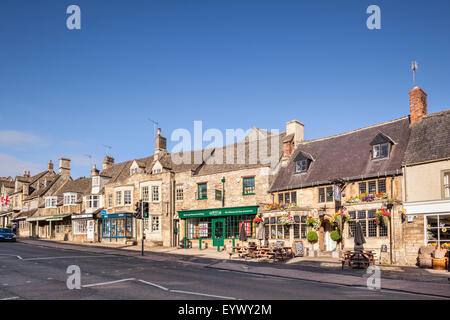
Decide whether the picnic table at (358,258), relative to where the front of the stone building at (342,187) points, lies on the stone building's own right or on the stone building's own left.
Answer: on the stone building's own left

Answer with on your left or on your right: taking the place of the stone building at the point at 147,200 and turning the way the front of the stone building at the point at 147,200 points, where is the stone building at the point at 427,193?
on your left

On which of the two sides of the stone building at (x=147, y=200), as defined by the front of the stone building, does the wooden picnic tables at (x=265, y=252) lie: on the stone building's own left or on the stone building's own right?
on the stone building's own left

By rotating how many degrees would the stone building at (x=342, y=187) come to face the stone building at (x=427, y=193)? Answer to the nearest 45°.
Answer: approximately 90° to its left

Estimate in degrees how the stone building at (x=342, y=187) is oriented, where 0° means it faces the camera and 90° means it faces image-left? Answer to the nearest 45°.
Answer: approximately 45°
